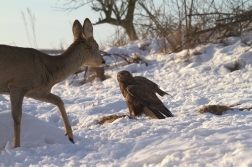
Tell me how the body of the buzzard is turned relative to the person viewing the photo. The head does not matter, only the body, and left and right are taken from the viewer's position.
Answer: facing to the left of the viewer

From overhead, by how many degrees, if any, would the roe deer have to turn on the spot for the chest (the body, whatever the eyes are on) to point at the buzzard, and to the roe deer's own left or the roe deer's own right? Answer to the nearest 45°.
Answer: approximately 45° to the roe deer's own left

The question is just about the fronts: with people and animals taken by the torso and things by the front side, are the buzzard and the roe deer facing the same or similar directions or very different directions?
very different directions

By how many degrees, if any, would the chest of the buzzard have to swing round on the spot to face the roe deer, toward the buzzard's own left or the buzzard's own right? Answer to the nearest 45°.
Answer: approximately 45° to the buzzard's own left

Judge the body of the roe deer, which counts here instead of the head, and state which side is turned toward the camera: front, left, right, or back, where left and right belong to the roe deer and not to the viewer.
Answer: right
